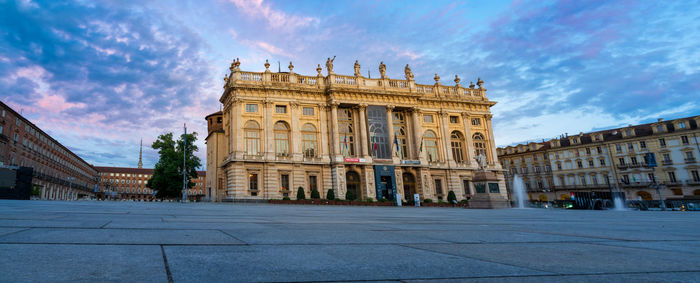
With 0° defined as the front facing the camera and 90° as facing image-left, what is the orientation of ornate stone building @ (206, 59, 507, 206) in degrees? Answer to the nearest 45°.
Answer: approximately 315°

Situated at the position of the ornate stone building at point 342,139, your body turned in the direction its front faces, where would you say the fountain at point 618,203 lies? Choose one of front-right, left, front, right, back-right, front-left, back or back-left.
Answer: front-left

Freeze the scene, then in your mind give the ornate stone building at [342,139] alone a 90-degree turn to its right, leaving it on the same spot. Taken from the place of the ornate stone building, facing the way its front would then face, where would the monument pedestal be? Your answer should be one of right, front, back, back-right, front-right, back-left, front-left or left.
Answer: left
